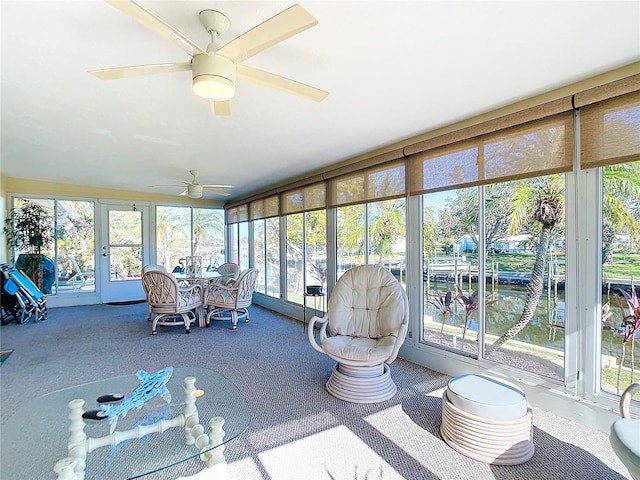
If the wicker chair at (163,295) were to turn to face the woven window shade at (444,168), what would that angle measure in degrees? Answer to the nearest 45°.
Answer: approximately 90° to its right

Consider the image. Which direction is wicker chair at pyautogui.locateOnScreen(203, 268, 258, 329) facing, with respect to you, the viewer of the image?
facing away from the viewer and to the left of the viewer

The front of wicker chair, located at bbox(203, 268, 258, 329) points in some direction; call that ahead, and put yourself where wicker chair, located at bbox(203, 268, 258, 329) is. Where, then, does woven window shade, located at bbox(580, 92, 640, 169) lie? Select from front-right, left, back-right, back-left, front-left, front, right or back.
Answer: back

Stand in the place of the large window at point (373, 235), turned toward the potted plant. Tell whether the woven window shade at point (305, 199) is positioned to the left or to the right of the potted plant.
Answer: right

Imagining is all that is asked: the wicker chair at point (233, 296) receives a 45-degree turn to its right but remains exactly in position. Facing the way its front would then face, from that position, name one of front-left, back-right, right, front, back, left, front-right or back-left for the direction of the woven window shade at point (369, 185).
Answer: back-right

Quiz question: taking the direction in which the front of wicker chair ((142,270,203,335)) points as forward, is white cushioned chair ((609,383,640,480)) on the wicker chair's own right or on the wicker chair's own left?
on the wicker chair's own right

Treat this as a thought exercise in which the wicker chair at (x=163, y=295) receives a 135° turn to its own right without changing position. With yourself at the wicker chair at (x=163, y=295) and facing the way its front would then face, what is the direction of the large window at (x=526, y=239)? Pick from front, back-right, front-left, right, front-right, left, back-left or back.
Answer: front-left

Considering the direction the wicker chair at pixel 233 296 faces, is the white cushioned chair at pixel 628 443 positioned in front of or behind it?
behind

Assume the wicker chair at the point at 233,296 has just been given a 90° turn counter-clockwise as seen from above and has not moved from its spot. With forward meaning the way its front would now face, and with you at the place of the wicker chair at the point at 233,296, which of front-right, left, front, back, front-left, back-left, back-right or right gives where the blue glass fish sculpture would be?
front-left

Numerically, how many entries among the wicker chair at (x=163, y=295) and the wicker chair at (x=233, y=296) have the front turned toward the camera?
0

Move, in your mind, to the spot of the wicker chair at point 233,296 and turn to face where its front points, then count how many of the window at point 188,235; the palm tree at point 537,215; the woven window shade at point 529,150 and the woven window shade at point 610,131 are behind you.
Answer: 3

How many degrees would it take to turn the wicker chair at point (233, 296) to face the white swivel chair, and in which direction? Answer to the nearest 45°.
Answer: approximately 180°

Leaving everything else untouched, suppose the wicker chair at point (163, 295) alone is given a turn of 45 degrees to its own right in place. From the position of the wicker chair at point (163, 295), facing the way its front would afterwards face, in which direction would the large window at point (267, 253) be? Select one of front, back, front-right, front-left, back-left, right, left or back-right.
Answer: front-left

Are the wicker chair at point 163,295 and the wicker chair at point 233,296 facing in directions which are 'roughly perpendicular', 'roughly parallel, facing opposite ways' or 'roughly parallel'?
roughly perpendicular

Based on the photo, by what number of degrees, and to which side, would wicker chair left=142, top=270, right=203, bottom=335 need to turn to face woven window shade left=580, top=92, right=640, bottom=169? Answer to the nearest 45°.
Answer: approximately 90° to its right

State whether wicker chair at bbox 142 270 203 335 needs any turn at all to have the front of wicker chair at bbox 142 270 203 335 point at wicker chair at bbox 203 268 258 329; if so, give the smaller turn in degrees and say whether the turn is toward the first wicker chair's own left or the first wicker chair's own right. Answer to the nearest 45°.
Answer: approximately 45° to the first wicker chair's own right

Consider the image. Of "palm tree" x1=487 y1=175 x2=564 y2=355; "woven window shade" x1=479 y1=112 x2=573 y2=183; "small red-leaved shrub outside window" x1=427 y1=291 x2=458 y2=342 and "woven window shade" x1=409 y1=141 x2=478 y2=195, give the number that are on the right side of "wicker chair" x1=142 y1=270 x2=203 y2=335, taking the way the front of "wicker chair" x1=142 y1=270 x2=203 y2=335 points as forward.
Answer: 4

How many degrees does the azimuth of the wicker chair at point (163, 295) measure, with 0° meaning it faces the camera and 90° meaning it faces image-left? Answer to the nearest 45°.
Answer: approximately 225°
